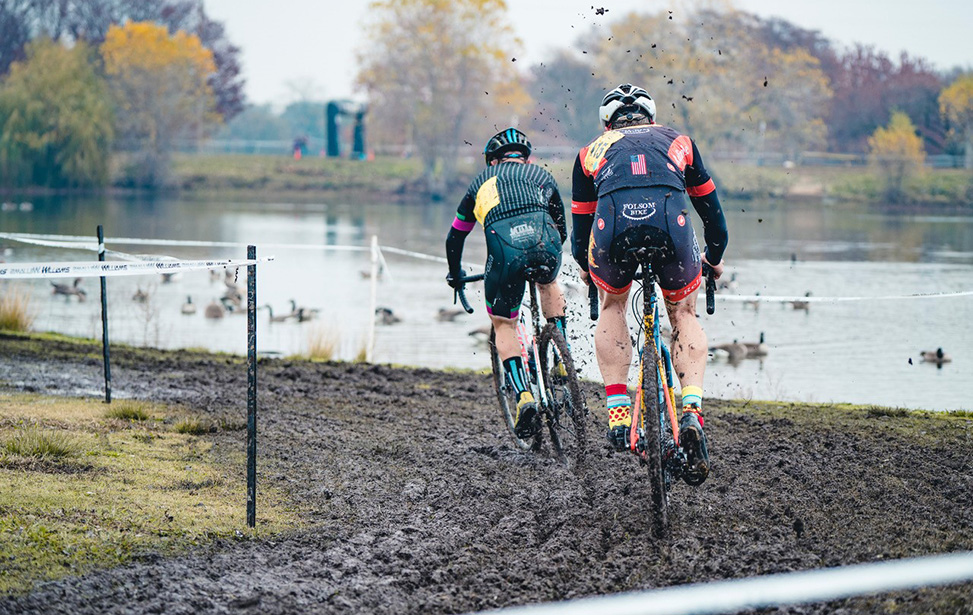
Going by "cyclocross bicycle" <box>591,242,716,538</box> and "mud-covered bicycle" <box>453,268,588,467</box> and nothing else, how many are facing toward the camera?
0

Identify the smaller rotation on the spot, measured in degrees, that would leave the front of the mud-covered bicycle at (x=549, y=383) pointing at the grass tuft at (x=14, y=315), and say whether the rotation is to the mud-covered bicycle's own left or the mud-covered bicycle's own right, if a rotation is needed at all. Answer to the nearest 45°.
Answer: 0° — it already faces it

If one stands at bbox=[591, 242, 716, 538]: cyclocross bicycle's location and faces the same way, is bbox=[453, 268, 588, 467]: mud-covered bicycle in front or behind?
in front

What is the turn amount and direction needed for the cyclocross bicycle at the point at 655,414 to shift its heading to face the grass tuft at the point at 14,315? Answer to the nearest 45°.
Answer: approximately 45° to its left

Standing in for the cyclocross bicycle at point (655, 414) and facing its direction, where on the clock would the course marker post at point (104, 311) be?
The course marker post is roughly at 10 o'clock from the cyclocross bicycle.

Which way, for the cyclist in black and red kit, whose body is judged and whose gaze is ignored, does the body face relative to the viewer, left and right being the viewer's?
facing away from the viewer

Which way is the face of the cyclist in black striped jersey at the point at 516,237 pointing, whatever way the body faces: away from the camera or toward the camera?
away from the camera

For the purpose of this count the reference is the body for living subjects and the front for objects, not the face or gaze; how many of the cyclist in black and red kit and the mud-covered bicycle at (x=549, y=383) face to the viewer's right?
0

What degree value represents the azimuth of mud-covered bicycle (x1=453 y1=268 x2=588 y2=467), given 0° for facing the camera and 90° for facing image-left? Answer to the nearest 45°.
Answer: approximately 135°

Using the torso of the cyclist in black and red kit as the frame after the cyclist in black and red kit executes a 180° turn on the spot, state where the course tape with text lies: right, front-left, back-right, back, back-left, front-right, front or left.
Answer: right

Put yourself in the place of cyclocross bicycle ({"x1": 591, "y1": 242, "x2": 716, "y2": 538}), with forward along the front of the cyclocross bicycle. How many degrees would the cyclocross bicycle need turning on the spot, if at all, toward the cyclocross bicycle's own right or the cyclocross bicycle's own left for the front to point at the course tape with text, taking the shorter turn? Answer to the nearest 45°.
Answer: approximately 90° to the cyclocross bicycle's own left

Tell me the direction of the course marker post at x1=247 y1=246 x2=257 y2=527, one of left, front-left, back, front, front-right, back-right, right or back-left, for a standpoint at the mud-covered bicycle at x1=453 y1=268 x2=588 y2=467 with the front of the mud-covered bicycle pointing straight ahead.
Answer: left

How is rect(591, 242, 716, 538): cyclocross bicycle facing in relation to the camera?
away from the camera
